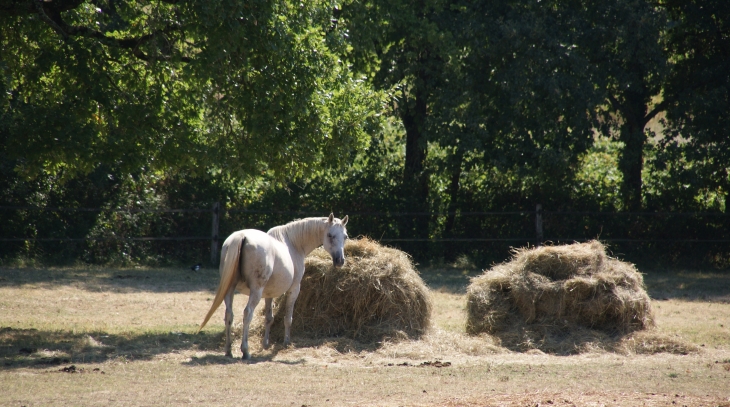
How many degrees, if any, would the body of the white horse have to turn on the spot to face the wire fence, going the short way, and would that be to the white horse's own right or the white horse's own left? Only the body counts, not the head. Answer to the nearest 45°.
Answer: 0° — it already faces it

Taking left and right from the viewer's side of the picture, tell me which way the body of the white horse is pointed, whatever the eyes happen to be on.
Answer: facing away from the viewer and to the right of the viewer

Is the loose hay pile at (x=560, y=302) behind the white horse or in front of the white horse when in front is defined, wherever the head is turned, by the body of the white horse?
in front

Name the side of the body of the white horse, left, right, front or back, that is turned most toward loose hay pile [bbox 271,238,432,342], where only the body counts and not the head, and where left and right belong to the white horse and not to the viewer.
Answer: front

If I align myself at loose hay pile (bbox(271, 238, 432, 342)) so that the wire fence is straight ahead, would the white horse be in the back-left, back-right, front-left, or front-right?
back-left
